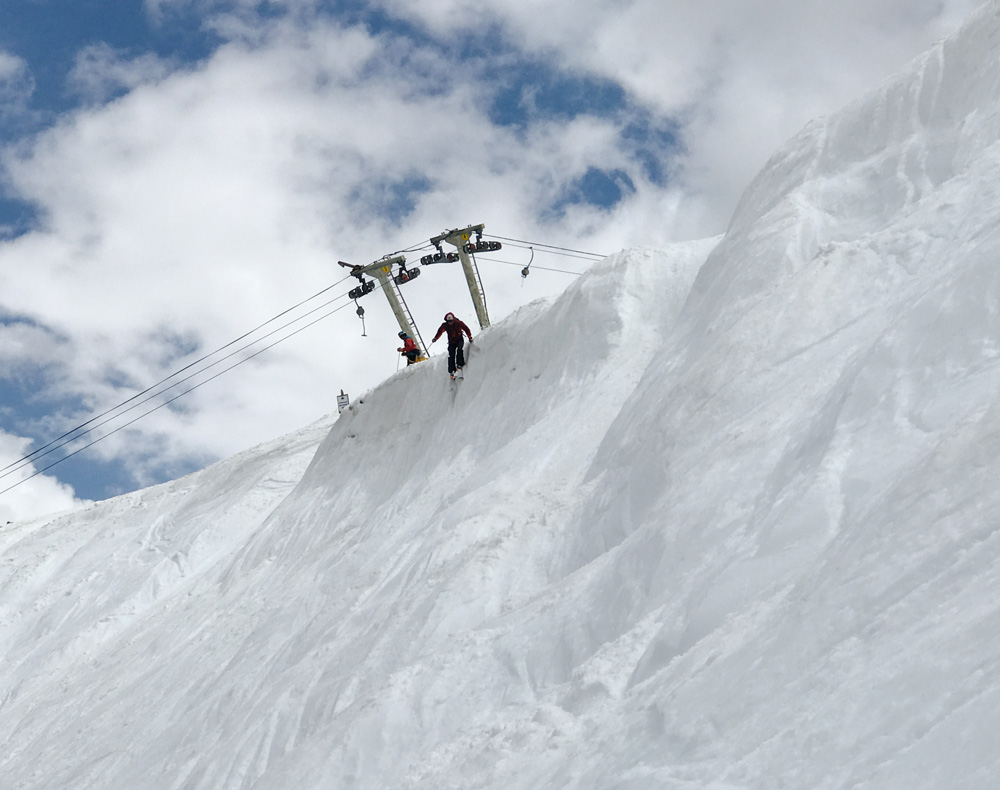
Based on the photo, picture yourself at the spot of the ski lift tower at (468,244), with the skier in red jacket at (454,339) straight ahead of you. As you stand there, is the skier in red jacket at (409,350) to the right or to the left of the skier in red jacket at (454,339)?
right

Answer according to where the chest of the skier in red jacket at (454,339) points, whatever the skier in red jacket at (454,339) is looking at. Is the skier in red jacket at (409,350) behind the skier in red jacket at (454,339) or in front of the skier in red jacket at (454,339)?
behind

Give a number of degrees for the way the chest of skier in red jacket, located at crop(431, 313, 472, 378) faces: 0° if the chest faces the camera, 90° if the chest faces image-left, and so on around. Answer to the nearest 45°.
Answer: approximately 0°

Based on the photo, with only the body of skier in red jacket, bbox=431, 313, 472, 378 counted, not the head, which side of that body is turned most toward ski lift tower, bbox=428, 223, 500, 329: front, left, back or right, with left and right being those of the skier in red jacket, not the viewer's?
back

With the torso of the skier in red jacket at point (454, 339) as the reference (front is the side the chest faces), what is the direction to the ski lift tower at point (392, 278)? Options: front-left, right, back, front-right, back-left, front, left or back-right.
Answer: back
